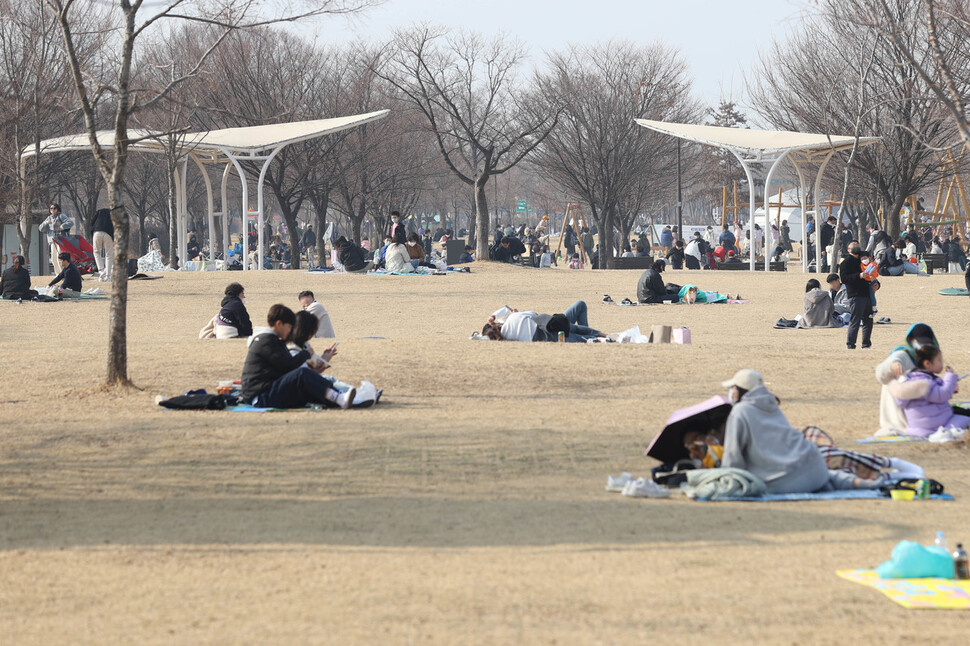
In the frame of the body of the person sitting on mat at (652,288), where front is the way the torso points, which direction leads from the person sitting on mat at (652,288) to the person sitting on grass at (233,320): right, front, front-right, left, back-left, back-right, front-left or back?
back-right

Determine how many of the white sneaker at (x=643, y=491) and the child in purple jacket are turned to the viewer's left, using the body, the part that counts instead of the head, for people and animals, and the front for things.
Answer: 1

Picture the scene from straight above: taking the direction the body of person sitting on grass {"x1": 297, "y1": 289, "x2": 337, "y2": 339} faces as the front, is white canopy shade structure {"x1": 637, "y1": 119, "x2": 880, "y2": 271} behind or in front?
behind

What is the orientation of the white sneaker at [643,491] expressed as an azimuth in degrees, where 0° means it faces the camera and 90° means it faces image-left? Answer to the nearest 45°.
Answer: approximately 90°

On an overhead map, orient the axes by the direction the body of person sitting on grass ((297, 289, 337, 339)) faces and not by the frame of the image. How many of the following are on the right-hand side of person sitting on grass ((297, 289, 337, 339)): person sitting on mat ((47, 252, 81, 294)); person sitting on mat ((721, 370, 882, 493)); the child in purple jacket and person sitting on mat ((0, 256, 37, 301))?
2

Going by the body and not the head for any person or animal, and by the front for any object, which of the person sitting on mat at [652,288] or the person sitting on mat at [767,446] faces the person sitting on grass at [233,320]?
the person sitting on mat at [767,446]

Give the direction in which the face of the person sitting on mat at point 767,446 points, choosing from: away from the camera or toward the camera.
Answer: away from the camera

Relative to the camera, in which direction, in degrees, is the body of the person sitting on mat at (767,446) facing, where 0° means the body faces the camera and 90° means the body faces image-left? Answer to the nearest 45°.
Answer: approximately 135°

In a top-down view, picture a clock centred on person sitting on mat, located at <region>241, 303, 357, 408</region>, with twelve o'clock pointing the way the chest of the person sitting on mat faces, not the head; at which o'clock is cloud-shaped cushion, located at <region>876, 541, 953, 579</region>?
The cloud-shaped cushion is roughly at 2 o'clock from the person sitting on mat.

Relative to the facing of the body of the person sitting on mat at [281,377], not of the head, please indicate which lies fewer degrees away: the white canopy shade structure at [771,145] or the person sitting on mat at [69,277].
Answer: the white canopy shade structure

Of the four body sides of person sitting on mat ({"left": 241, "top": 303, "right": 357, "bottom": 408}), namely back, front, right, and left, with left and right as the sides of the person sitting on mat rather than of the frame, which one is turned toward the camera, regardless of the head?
right

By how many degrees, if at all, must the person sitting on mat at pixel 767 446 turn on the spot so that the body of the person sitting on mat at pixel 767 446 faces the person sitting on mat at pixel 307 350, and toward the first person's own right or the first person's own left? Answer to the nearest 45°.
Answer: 0° — they already face them

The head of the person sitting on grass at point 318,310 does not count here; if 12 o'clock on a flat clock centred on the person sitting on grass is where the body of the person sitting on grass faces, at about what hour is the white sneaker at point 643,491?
The white sneaker is roughly at 10 o'clock from the person sitting on grass.
